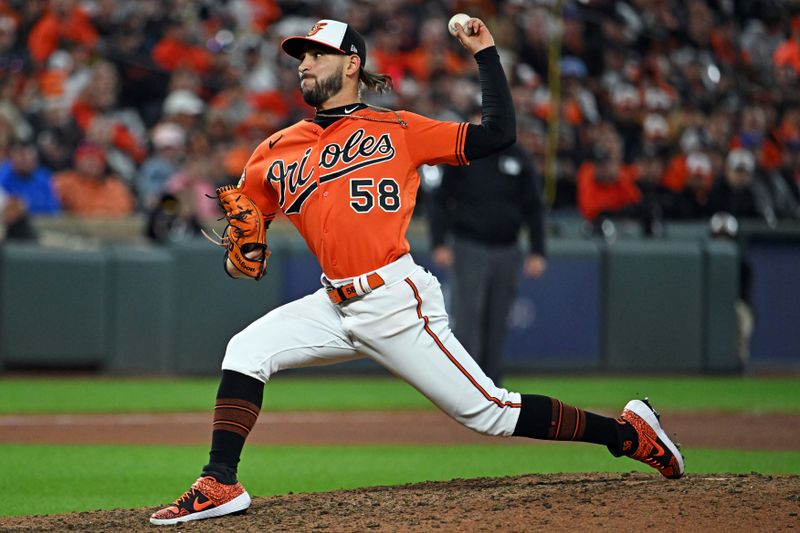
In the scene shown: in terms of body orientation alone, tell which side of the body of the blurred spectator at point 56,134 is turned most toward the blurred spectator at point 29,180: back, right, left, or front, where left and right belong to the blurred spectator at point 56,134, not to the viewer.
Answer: front

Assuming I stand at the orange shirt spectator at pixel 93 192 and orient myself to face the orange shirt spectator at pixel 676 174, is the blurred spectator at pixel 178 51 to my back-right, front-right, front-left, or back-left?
front-left

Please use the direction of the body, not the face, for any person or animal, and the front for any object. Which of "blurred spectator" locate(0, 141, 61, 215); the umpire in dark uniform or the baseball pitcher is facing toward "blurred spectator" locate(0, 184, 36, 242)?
"blurred spectator" locate(0, 141, 61, 215)

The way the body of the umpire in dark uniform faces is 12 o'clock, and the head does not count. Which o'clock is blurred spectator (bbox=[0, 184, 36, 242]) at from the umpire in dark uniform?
The blurred spectator is roughly at 4 o'clock from the umpire in dark uniform.

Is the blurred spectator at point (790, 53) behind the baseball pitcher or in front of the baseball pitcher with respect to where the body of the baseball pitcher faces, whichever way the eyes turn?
behind

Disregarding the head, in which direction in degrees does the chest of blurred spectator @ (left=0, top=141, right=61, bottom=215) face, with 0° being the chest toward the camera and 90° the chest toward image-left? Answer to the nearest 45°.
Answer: approximately 0°

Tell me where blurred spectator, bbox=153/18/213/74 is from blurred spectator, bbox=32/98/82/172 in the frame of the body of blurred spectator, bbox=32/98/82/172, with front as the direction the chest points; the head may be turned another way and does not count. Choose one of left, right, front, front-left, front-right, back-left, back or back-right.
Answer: back-left

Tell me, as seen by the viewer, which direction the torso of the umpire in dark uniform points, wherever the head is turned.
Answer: toward the camera
